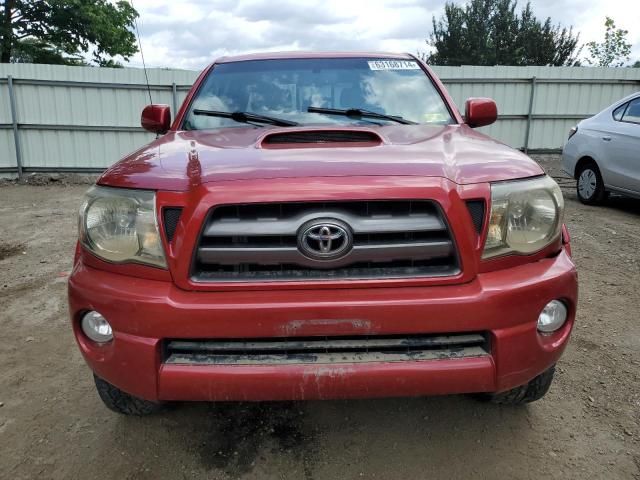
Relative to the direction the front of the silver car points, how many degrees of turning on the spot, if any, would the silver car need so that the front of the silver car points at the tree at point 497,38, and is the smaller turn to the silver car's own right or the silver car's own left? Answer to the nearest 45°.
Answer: approximately 135° to the silver car's own left

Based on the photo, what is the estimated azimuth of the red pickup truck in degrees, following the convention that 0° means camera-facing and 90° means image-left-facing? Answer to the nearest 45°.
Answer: approximately 0°

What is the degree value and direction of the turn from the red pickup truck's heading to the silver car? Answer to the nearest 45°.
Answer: approximately 135° to its left

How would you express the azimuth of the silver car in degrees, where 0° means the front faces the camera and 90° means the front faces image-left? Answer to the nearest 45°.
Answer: approximately 315°

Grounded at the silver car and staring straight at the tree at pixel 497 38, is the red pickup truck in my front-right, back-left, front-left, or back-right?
back-left

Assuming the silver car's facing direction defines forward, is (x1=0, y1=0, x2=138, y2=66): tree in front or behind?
behind

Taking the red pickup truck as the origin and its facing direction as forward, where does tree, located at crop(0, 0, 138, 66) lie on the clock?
The tree is roughly at 5 o'clock from the red pickup truck.

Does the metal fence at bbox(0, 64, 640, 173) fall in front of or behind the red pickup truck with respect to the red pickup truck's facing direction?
behind
